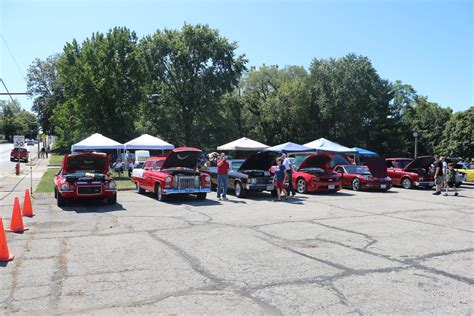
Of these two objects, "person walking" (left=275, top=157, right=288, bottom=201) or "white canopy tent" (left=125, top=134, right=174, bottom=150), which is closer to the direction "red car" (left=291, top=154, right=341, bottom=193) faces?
the person walking

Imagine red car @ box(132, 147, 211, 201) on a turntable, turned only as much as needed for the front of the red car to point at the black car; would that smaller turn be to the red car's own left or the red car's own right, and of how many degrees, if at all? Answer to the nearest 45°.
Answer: approximately 90° to the red car's own left

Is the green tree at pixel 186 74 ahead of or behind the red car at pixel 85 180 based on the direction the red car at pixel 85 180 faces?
behind

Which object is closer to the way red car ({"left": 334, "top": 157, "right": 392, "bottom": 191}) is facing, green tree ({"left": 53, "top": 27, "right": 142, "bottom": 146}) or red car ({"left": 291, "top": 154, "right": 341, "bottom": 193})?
the red car

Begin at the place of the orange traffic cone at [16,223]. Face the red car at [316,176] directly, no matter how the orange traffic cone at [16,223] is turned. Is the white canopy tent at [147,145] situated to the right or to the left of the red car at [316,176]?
left

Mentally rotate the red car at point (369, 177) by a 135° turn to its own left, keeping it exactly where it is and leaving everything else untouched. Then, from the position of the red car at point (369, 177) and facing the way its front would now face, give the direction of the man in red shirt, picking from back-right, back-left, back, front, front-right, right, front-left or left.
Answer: back-left

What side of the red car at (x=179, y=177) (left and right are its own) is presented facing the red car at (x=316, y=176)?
left

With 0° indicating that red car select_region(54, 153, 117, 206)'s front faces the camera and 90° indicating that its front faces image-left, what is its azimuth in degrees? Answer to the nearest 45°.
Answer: approximately 0°

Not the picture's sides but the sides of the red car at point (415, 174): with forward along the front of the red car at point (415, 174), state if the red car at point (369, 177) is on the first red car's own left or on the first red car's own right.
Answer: on the first red car's own right

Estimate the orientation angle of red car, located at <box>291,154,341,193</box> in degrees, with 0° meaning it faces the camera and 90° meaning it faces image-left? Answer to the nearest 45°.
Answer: approximately 315°

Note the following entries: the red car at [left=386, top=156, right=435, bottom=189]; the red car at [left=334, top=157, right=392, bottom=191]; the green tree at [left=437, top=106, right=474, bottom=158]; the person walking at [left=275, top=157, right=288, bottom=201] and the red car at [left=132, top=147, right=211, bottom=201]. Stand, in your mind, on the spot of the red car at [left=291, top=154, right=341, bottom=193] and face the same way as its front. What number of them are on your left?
3

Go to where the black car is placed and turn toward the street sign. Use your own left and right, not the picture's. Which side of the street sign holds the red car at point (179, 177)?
left

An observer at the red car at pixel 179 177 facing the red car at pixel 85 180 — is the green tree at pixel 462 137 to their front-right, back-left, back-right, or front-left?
back-right
